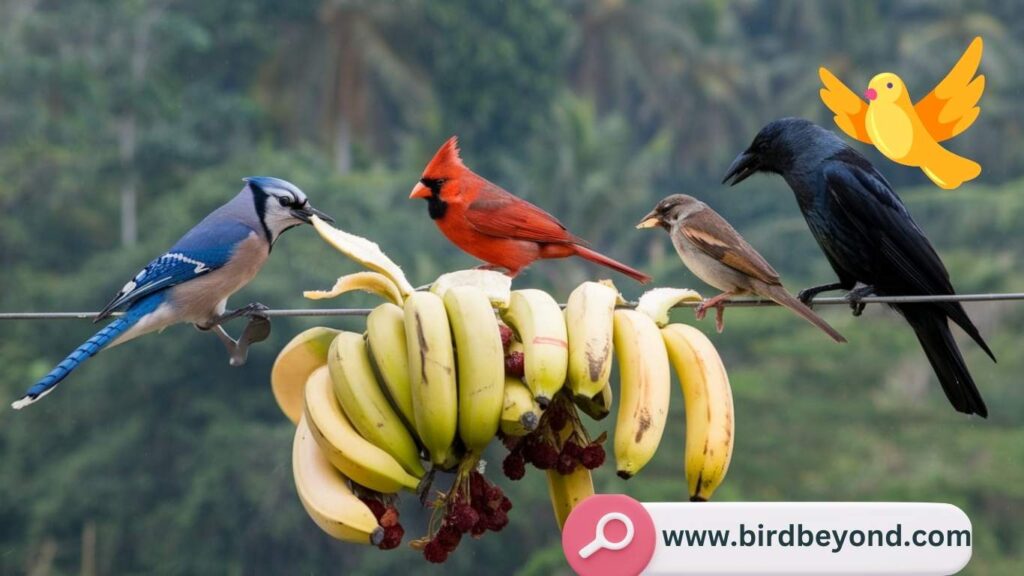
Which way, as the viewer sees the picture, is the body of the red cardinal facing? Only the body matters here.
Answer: to the viewer's left

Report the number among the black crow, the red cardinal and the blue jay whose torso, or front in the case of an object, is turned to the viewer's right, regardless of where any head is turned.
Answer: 1

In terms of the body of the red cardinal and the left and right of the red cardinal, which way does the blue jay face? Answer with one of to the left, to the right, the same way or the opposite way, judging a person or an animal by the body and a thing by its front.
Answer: the opposite way

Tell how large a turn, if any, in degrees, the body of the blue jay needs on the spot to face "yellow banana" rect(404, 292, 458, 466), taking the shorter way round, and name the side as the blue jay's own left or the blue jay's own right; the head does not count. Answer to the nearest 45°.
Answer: approximately 45° to the blue jay's own right

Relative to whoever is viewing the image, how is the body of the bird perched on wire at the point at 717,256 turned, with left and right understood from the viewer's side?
facing to the left of the viewer

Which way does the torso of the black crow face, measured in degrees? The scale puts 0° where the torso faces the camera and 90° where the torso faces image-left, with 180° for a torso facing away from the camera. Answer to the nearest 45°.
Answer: approximately 90°

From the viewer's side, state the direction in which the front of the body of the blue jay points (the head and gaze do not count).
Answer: to the viewer's right
